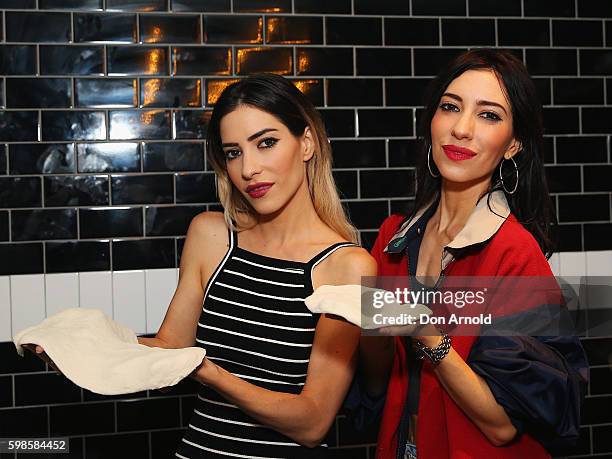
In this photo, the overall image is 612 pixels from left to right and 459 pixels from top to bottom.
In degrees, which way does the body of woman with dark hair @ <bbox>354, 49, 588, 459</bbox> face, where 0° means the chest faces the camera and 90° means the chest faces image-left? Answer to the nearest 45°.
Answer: approximately 45°

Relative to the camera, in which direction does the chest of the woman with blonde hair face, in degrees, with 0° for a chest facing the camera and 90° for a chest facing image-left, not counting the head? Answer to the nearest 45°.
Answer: approximately 45°
